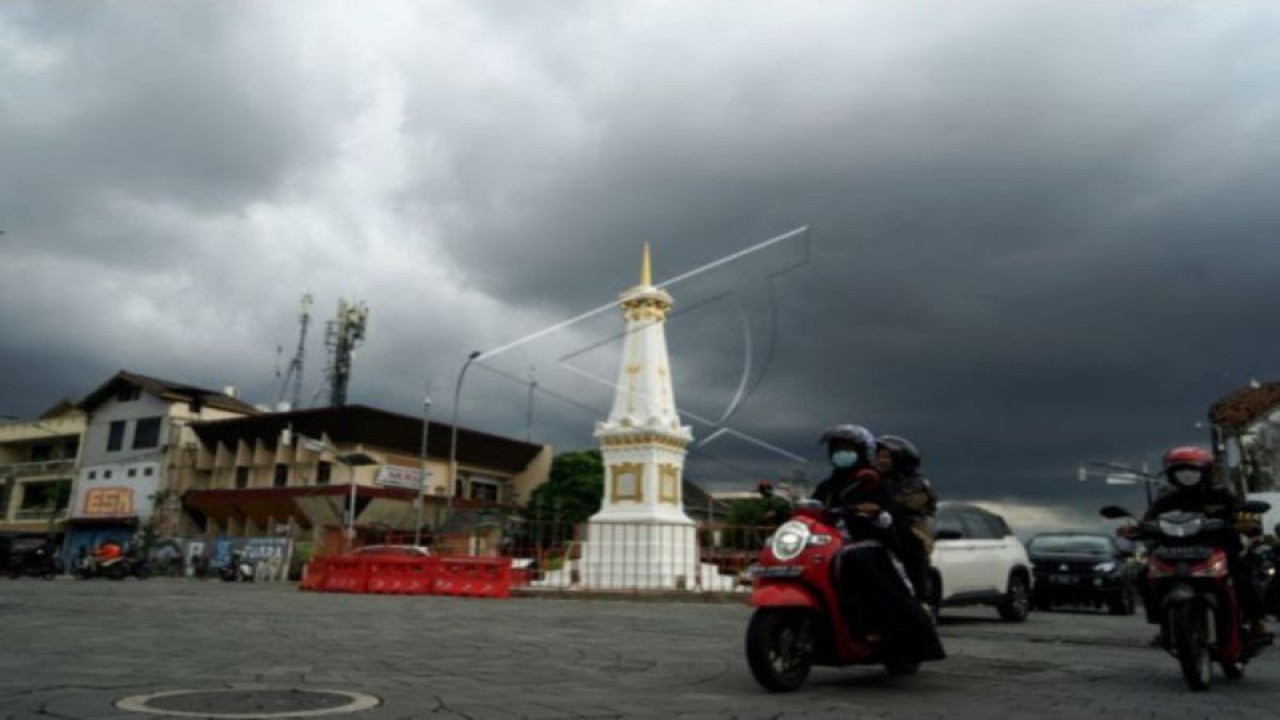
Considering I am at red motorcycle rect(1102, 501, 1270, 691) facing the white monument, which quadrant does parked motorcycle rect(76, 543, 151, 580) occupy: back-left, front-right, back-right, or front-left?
front-left

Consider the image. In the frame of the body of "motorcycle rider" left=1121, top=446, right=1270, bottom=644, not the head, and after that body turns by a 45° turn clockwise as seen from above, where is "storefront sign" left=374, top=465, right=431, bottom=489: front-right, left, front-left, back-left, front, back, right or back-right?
right

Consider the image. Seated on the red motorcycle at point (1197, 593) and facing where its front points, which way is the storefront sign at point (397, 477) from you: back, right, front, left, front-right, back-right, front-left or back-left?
back-right

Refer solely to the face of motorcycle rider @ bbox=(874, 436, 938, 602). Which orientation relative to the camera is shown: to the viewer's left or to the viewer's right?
to the viewer's left

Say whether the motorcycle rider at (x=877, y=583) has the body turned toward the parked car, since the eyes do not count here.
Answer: no

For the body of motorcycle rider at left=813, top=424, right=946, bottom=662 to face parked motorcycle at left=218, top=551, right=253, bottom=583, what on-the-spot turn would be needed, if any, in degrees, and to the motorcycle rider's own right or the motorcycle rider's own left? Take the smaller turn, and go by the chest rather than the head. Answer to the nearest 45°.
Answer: approximately 90° to the motorcycle rider's own right

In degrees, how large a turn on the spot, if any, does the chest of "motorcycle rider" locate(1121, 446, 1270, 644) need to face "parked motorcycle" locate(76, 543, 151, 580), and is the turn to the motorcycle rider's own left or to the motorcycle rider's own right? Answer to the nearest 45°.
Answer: approximately 90° to the motorcycle rider's own right

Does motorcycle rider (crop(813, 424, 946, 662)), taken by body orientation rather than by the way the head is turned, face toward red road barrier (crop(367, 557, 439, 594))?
no

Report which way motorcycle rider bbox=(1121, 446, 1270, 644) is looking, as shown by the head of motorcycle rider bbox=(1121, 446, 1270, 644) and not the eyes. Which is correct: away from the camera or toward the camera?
toward the camera

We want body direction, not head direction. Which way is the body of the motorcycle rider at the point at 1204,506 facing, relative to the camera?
toward the camera

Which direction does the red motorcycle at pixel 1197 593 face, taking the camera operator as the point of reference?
facing the viewer

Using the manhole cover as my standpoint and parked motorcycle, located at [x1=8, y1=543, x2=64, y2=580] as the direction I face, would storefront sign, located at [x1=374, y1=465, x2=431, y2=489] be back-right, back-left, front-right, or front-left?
front-right

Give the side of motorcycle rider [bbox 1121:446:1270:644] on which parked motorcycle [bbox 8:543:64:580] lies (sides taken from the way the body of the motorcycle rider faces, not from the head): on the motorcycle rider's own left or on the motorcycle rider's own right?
on the motorcycle rider's own right

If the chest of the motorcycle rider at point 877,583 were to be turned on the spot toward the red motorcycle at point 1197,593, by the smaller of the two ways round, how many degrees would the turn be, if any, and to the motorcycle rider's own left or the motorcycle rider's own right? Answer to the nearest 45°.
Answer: approximately 180°
